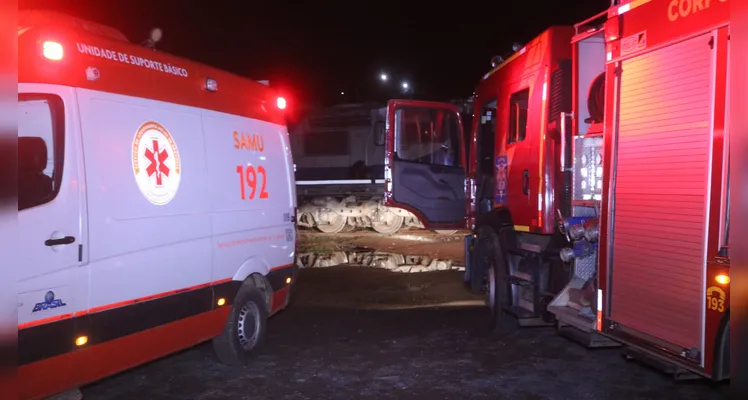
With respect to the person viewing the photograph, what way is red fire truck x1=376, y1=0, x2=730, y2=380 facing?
facing away from the viewer and to the left of the viewer

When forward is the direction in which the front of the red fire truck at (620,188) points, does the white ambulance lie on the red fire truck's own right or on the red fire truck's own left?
on the red fire truck's own left
